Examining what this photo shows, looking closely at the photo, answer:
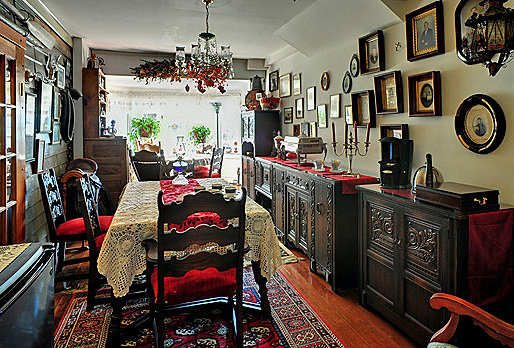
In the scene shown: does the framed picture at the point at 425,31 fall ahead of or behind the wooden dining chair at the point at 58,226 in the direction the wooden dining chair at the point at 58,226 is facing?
ahead

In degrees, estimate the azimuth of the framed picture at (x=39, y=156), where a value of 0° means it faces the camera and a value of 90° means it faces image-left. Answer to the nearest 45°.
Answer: approximately 315°

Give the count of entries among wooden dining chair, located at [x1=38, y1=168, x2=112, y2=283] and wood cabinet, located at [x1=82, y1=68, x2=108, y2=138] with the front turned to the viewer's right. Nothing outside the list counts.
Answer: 2

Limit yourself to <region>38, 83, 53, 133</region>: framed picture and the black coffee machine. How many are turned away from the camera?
0

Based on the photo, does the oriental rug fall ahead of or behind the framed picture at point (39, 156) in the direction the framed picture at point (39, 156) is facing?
ahead

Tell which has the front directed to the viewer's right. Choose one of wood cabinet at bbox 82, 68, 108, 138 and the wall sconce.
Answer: the wood cabinet

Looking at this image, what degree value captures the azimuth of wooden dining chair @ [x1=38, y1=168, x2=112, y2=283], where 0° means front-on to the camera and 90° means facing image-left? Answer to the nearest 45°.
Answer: approximately 270°

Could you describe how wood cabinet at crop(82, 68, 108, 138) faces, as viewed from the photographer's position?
facing to the right of the viewer
